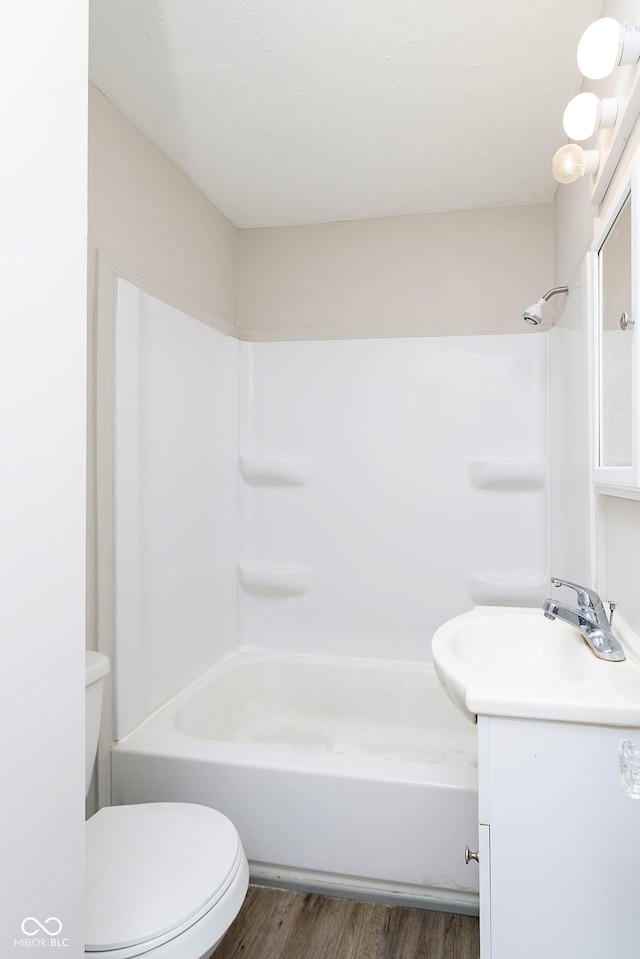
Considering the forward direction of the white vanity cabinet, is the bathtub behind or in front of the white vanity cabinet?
in front

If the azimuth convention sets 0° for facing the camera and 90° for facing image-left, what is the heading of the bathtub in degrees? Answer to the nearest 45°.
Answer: approximately 0°

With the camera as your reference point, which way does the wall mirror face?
facing to the left of the viewer

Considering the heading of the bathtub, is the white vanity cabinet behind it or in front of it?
in front

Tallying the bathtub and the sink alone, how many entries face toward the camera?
1

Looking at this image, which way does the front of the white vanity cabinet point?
to the viewer's left

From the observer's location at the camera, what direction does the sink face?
facing to the left of the viewer

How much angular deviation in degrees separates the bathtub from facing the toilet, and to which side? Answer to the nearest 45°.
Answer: approximately 45° to its right

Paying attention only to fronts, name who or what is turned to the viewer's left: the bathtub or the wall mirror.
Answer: the wall mirror
